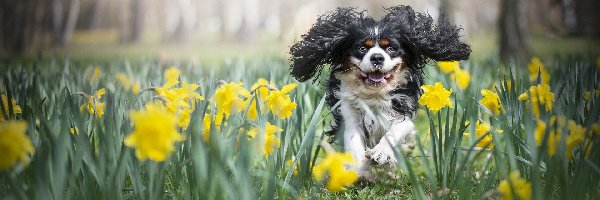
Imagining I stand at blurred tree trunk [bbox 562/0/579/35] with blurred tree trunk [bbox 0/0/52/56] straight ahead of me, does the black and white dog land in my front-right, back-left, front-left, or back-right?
front-left

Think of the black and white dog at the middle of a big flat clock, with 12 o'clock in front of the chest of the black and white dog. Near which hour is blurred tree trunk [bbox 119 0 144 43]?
The blurred tree trunk is roughly at 5 o'clock from the black and white dog.

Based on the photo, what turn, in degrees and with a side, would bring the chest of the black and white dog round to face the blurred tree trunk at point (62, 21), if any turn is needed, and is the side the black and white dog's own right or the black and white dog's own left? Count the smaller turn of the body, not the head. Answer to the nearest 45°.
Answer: approximately 135° to the black and white dog's own right

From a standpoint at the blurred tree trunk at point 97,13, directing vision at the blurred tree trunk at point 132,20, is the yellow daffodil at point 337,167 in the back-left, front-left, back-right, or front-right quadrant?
front-right

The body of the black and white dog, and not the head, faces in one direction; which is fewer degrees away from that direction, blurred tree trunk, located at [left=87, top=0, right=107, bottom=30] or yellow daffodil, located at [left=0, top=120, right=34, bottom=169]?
the yellow daffodil

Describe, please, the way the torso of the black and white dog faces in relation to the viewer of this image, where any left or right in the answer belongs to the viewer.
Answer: facing the viewer

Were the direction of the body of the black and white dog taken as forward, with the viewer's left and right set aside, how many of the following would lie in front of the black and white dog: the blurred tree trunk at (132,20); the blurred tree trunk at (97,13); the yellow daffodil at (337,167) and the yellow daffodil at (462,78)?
1

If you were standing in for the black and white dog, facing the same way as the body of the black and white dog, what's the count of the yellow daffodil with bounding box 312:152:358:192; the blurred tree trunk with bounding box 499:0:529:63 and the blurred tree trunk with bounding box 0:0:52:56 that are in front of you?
1

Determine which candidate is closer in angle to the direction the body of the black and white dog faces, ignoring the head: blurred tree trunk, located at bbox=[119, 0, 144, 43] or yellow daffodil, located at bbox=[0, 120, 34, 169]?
the yellow daffodil

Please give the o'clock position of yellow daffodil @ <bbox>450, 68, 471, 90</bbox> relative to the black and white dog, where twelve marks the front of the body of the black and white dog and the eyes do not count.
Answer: The yellow daffodil is roughly at 7 o'clock from the black and white dog.

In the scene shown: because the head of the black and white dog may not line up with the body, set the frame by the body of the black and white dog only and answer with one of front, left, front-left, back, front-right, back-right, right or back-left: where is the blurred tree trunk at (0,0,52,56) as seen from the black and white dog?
back-right

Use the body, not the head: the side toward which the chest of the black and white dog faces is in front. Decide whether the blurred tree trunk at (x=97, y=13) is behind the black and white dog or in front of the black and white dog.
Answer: behind

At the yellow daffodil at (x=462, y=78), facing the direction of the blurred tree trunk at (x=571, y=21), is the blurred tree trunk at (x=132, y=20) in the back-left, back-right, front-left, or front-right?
front-left

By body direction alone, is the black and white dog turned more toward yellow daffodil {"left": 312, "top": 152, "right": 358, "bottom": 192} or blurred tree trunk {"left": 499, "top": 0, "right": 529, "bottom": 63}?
the yellow daffodil

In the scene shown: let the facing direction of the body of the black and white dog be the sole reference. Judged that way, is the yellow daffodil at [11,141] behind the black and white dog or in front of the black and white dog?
in front
